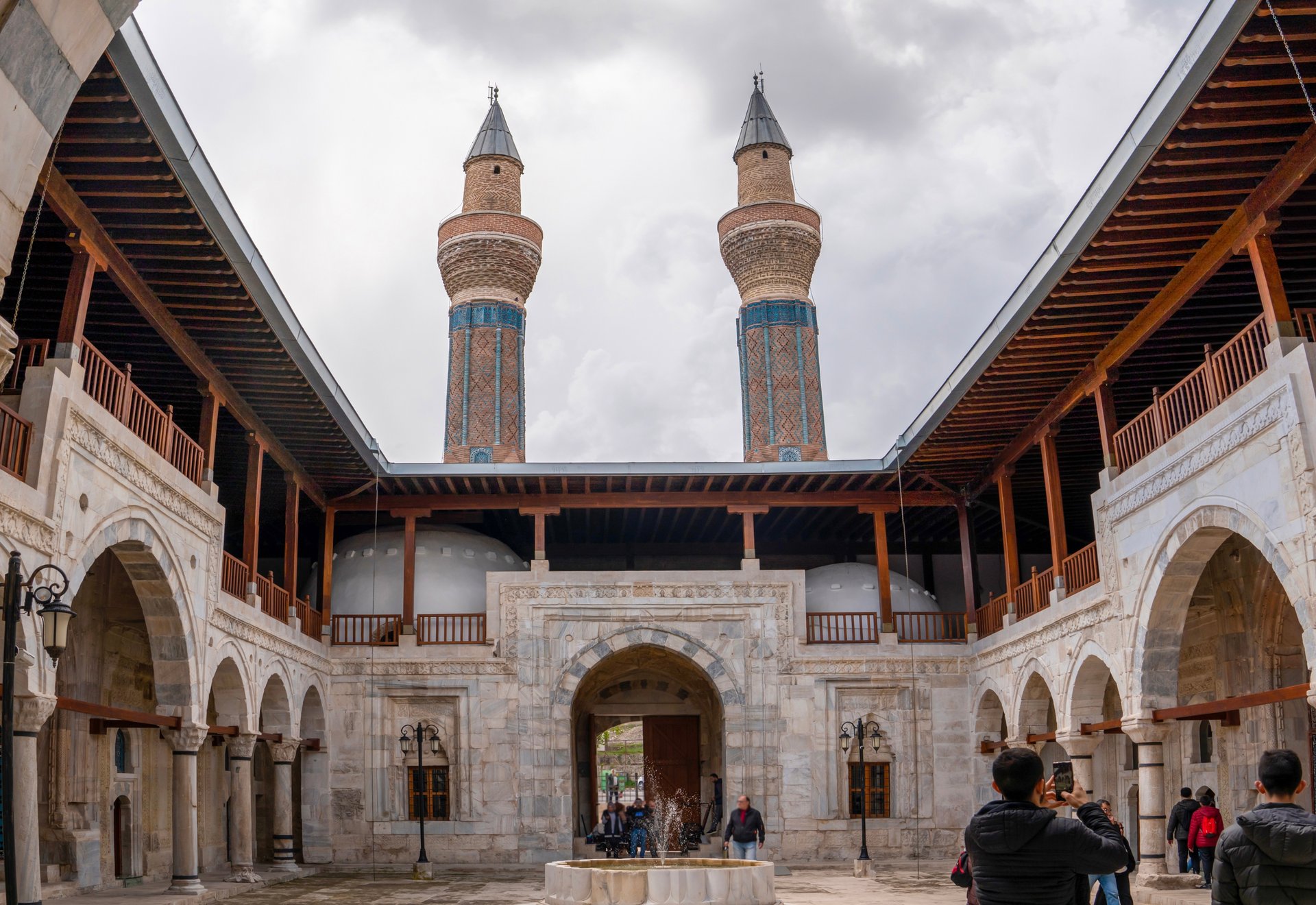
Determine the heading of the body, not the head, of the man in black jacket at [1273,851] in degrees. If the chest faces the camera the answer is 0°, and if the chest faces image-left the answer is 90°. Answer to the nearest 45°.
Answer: approximately 180°

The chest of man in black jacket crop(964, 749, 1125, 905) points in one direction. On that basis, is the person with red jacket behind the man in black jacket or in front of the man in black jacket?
in front

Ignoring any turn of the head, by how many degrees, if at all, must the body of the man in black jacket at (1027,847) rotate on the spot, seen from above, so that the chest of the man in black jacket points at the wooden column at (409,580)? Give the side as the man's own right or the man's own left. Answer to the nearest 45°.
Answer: approximately 90° to the man's own left

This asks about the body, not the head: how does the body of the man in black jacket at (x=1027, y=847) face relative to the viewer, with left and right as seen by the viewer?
facing away from the viewer and to the right of the viewer

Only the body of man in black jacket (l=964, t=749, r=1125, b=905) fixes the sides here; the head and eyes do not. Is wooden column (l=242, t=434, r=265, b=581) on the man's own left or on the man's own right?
on the man's own left

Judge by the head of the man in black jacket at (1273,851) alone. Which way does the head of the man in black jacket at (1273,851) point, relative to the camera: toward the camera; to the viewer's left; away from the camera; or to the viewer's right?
away from the camera

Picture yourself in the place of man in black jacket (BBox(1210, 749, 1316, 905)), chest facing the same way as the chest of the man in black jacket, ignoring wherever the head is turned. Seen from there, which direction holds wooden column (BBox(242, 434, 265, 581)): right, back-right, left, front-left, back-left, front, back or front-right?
front-left

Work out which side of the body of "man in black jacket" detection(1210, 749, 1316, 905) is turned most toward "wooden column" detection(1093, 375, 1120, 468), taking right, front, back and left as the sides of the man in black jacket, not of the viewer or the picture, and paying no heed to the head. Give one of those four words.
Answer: front

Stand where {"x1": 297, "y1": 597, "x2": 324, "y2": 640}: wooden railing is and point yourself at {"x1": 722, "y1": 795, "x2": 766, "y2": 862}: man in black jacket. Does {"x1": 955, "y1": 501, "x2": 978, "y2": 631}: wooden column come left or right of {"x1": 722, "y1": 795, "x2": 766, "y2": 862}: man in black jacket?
left

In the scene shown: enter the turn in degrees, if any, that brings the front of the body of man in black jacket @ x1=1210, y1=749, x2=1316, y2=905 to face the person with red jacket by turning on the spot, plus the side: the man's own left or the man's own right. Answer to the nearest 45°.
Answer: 0° — they already face them

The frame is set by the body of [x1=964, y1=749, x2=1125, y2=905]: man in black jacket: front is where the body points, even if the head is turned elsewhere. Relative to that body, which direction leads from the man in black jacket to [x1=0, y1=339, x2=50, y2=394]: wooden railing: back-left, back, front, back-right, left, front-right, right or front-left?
left

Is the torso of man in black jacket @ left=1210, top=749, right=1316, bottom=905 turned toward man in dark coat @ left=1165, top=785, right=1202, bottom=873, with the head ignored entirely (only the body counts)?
yes

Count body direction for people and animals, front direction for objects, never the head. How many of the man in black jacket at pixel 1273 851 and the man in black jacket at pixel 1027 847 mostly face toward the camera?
0

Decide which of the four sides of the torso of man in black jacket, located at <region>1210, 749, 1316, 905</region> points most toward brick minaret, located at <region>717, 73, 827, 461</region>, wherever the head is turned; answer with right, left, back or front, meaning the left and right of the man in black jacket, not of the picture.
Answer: front

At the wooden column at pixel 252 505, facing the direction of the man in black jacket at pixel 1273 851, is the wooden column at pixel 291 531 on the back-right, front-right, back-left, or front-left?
back-left

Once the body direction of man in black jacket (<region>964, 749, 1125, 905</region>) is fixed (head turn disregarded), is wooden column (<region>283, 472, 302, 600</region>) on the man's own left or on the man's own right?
on the man's own left

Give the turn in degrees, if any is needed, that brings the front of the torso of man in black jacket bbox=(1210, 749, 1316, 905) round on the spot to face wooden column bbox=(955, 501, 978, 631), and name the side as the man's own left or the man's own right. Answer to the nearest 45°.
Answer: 0° — they already face it
